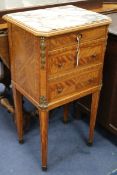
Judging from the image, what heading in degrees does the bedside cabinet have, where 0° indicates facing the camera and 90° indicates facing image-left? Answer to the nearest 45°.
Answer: approximately 315°
